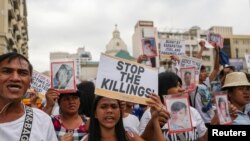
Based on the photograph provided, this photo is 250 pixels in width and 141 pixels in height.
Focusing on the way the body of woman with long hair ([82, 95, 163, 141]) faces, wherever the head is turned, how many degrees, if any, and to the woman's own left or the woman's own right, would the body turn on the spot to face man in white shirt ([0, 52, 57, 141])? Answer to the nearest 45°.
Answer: approximately 45° to the woman's own right

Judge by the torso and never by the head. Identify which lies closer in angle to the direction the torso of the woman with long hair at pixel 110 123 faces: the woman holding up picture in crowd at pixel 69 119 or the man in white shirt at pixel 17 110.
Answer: the man in white shirt

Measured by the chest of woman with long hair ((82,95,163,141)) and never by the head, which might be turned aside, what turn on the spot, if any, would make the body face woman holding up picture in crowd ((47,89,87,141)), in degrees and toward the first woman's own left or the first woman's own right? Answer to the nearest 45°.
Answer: approximately 135° to the first woman's own right

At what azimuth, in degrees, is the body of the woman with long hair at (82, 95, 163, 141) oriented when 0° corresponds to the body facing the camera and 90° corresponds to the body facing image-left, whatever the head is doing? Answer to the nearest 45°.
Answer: approximately 0°
